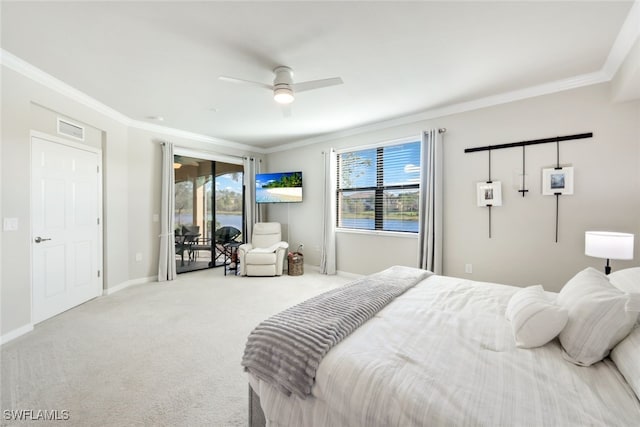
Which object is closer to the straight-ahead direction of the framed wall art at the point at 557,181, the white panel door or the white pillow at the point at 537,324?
the white pillow

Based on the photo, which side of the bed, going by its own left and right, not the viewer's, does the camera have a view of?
left

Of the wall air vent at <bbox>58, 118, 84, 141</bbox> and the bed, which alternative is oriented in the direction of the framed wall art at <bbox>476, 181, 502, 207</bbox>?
the wall air vent

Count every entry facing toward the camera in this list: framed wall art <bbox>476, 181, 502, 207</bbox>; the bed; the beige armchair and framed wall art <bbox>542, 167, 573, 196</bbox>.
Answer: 3

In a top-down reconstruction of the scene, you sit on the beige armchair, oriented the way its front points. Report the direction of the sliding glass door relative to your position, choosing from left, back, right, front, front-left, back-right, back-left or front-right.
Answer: back-right

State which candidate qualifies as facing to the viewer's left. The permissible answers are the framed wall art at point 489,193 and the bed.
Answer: the bed

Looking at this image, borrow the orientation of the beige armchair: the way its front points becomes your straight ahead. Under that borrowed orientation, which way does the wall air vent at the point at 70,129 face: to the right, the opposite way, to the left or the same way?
to the left

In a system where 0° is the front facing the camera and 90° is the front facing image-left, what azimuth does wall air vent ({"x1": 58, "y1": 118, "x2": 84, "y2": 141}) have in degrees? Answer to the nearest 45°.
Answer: approximately 315°

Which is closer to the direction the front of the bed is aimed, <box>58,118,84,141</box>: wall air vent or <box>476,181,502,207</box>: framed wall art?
the wall air vent

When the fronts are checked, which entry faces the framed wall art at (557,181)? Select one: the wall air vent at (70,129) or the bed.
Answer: the wall air vent

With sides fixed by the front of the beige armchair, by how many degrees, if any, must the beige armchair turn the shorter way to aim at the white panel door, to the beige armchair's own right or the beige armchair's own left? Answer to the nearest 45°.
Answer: approximately 45° to the beige armchair's own right

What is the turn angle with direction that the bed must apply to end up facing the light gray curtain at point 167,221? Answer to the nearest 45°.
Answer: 0° — it already faces it

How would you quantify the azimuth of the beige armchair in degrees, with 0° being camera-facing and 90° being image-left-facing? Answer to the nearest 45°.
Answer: approximately 0°
